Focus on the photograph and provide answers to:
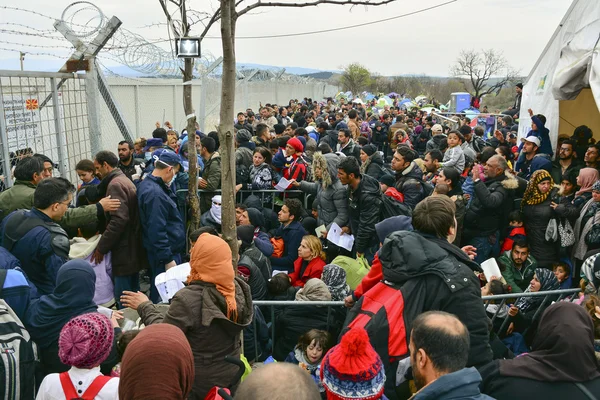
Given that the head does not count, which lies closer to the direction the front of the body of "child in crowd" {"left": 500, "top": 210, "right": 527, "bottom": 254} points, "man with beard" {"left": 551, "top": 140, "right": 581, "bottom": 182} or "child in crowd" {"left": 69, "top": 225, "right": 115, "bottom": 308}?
the child in crowd

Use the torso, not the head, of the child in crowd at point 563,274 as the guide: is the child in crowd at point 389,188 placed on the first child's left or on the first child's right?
on the first child's right

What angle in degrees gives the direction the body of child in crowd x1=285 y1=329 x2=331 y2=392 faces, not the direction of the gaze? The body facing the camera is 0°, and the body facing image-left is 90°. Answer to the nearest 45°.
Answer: approximately 0°

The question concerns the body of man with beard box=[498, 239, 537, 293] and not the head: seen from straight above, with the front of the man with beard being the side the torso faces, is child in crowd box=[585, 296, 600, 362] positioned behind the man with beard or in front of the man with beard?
in front

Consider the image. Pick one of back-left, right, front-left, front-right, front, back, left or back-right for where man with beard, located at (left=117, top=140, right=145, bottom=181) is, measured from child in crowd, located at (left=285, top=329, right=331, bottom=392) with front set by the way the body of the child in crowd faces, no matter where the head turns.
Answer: back-right

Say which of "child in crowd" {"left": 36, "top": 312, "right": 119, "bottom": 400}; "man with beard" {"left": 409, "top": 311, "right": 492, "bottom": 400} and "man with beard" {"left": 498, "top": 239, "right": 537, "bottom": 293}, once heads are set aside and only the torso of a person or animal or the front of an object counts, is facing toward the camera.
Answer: "man with beard" {"left": 498, "top": 239, "right": 537, "bottom": 293}

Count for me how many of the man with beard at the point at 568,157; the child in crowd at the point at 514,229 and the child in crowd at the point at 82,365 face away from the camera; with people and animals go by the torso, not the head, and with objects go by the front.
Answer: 1

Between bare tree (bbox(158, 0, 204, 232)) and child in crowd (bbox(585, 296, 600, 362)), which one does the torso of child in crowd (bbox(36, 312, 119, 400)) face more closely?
the bare tree

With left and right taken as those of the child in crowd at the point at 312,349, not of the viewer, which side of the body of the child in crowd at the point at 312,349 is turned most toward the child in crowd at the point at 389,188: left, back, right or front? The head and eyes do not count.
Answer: back

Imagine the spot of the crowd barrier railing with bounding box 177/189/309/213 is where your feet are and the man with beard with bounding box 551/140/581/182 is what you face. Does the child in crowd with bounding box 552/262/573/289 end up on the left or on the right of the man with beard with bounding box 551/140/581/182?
right

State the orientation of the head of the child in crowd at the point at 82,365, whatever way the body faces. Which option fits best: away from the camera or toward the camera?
away from the camera

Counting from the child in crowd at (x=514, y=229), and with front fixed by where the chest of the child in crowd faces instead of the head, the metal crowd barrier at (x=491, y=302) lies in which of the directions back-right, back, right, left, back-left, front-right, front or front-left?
front-left

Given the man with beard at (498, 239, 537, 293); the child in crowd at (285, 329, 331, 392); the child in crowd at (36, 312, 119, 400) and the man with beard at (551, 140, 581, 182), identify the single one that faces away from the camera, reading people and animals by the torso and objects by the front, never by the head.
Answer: the child in crowd at (36, 312, 119, 400)

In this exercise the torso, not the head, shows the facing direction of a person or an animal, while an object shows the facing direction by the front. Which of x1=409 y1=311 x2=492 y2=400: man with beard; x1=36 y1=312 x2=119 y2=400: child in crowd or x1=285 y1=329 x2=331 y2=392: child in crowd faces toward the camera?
x1=285 y1=329 x2=331 y2=392: child in crowd

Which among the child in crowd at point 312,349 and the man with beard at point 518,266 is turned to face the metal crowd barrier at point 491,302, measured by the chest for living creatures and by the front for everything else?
the man with beard

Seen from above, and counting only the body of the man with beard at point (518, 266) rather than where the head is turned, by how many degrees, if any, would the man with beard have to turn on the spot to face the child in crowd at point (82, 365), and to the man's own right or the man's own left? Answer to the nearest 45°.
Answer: approximately 45° to the man's own right

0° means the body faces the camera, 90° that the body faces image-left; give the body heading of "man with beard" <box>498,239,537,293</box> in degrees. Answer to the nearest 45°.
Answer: approximately 0°

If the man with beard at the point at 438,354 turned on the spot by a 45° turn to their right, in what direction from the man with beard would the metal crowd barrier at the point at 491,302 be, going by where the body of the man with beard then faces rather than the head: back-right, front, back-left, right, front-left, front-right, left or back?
front
